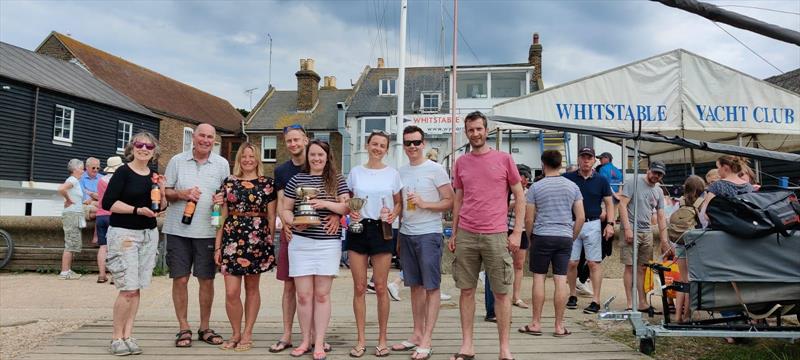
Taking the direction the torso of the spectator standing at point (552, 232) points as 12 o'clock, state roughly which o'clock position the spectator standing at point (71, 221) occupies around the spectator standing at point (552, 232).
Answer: the spectator standing at point (71, 221) is roughly at 9 o'clock from the spectator standing at point (552, 232).

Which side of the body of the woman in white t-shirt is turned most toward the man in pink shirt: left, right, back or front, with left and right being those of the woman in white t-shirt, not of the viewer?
left

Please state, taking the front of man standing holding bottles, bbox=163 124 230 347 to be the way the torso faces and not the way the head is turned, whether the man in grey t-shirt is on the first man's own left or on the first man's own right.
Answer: on the first man's own left

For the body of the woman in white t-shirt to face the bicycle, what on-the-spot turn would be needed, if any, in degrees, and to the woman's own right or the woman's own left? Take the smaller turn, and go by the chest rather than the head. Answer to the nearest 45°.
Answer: approximately 135° to the woman's own right

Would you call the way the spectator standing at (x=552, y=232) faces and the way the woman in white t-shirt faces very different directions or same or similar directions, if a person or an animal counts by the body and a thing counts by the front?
very different directions

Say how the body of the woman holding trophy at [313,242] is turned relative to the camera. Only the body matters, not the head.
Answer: toward the camera

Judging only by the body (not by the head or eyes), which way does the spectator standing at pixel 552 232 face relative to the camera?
away from the camera

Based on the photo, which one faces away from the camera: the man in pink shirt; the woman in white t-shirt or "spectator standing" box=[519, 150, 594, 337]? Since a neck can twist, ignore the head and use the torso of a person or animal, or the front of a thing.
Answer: the spectator standing

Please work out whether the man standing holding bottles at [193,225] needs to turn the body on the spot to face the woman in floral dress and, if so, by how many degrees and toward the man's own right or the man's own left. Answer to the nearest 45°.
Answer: approximately 45° to the man's own left

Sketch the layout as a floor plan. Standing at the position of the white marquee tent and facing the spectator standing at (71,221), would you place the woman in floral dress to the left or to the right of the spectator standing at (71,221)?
left

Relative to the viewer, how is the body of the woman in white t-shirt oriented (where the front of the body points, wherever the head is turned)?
toward the camera

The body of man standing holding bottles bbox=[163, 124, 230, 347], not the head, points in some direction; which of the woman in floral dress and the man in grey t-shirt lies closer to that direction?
the woman in floral dress

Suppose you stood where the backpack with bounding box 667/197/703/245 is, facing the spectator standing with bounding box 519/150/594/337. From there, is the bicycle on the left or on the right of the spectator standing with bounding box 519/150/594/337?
right

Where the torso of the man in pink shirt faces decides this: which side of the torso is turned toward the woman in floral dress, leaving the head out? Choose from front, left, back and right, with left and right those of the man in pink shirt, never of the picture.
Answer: right

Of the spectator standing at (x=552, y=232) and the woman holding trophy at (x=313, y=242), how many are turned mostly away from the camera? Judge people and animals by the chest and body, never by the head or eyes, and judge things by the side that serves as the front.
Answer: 1
